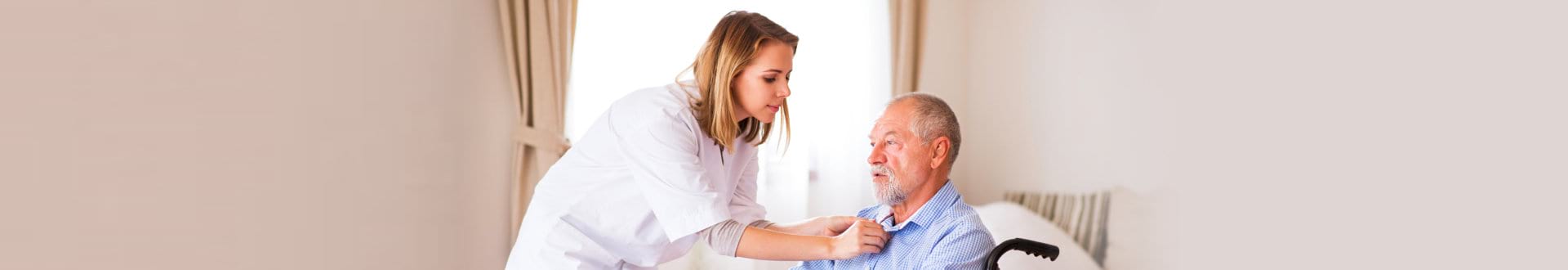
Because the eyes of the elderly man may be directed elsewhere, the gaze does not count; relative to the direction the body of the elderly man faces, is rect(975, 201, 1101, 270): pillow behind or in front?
behind

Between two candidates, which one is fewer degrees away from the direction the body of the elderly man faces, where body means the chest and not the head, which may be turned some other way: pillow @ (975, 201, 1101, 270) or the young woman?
the young woman

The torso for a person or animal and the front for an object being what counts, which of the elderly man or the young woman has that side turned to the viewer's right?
the young woman

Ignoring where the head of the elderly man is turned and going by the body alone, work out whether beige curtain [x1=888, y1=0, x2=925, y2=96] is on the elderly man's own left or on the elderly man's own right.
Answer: on the elderly man's own right

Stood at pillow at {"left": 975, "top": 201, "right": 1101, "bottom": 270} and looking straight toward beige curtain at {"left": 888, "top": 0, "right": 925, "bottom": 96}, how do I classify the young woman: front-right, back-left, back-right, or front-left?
back-left

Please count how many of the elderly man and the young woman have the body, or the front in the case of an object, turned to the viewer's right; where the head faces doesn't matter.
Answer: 1

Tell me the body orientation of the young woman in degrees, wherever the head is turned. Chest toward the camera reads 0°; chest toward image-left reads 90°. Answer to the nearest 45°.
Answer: approximately 270°

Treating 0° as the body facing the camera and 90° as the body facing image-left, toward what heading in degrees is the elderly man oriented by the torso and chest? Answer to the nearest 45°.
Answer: approximately 45°
